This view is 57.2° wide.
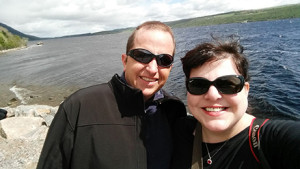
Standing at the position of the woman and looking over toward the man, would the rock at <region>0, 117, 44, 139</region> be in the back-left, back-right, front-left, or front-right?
front-right

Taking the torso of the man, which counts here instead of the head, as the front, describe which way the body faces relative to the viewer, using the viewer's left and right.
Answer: facing the viewer and to the right of the viewer

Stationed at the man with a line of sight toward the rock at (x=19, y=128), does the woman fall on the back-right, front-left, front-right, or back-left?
back-right

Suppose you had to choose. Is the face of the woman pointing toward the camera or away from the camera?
toward the camera

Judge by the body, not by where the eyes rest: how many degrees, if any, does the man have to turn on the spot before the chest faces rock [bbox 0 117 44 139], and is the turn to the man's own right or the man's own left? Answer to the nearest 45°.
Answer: approximately 180°

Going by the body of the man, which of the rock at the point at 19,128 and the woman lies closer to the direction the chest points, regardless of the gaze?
the woman

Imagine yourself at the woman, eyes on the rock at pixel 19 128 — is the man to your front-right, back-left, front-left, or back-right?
front-left

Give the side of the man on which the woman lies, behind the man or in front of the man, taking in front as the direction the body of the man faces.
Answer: in front
